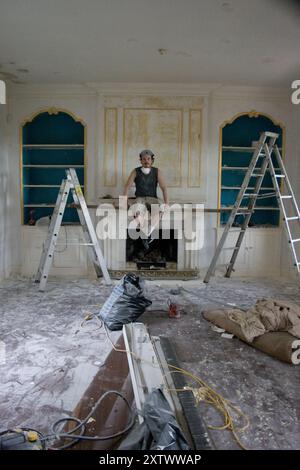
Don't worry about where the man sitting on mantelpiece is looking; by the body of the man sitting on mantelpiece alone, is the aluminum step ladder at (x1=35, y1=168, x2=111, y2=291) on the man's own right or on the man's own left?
on the man's own right

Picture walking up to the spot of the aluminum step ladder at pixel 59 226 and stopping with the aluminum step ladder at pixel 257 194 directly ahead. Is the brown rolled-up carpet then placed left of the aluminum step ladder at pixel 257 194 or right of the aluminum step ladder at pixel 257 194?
right

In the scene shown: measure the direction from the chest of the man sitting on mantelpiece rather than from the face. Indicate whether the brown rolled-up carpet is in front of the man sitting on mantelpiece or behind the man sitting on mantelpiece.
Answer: in front

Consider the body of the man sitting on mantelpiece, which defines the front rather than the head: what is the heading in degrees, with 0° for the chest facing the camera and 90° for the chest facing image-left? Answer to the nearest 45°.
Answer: approximately 0°

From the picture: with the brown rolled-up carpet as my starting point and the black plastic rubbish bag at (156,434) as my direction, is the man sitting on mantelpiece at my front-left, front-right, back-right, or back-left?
back-right

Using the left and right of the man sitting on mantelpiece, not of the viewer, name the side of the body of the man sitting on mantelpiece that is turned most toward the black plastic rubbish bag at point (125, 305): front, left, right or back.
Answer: front

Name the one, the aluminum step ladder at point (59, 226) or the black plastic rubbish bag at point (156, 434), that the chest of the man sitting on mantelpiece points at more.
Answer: the black plastic rubbish bag

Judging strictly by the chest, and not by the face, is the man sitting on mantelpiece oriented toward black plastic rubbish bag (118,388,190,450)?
yes

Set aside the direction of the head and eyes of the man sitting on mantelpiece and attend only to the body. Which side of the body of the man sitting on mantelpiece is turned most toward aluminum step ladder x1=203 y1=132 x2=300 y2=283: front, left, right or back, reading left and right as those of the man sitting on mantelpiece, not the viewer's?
left
